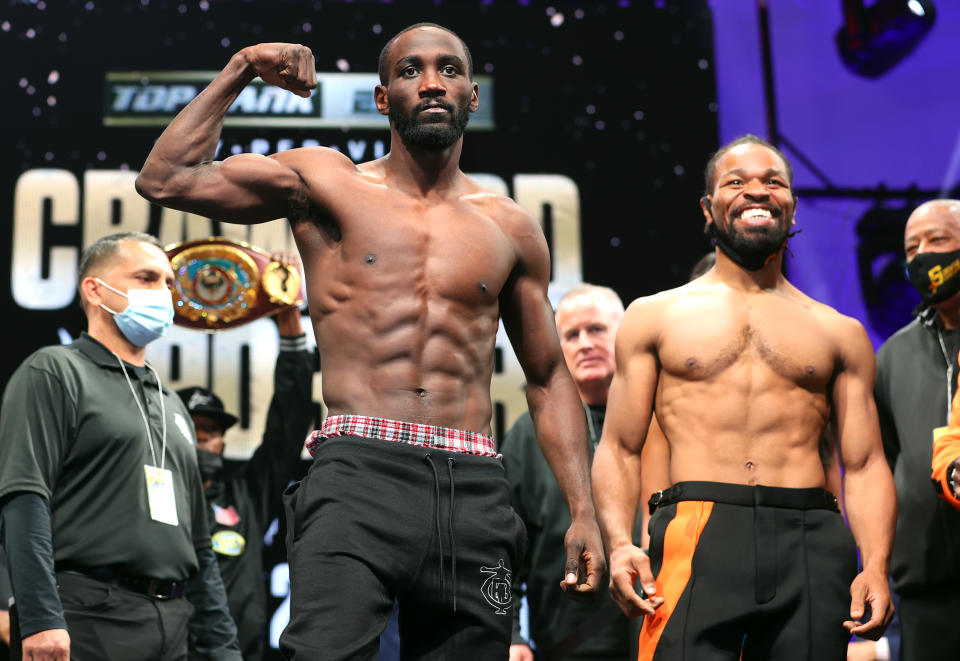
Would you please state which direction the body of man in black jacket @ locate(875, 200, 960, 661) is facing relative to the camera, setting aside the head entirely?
toward the camera

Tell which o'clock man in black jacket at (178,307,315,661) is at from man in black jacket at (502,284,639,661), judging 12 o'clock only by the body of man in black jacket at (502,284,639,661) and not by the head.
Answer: man in black jacket at (178,307,315,661) is roughly at 4 o'clock from man in black jacket at (502,284,639,661).

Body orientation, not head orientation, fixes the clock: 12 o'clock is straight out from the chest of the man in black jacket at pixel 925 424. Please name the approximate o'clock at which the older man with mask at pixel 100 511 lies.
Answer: The older man with mask is roughly at 2 o'clock from the man in black jacket.

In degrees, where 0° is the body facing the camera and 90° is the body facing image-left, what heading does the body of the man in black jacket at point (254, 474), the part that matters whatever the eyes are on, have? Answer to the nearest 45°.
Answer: approximately 0°

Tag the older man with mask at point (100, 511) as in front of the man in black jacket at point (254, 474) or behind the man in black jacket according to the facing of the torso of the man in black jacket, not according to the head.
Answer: in front

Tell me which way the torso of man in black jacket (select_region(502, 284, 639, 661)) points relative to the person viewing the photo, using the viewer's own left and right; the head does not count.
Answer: facing the viewer

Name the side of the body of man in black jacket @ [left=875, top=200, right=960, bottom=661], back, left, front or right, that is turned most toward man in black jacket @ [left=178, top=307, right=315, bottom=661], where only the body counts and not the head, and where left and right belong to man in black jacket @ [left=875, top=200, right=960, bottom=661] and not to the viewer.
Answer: right

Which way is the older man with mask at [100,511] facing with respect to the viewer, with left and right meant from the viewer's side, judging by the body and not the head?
facing the viewer and to the right of the viewer

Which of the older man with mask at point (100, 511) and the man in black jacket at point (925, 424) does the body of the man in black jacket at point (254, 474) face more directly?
the older man with mask

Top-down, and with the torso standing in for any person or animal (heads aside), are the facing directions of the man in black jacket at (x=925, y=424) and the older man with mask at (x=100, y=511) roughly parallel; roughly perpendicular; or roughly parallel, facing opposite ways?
roughly perpendicular

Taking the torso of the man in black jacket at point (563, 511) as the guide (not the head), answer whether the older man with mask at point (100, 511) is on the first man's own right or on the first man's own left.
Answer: on the first man's own right

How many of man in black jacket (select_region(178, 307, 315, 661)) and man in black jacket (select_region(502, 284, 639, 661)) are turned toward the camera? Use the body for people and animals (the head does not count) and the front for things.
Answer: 2

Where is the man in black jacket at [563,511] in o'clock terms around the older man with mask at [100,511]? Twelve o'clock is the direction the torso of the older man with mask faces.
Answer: The man in black jacket is roughly at 10 o'clock from the older man with mask.
